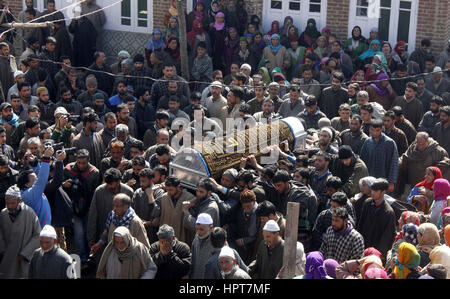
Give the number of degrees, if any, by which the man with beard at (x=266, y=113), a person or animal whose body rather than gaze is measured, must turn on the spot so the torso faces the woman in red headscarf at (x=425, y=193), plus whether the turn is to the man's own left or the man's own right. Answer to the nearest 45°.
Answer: approximately 45° to the man's own left

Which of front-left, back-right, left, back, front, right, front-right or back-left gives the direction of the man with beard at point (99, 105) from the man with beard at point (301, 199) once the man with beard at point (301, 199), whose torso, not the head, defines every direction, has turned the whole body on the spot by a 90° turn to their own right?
front

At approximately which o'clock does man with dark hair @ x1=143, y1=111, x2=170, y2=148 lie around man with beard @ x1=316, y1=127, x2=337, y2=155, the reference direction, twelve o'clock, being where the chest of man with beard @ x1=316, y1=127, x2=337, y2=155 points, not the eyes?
man with dark hair @ x1=143, y1=111, x2=170, y2=148 is roughly at 2 o'clock from man with beard @ x1=316, y1=127, x2=337, y2=155.

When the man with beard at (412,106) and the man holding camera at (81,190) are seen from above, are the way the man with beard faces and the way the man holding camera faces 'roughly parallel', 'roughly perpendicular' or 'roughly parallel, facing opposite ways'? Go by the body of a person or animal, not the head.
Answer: roughly parallel

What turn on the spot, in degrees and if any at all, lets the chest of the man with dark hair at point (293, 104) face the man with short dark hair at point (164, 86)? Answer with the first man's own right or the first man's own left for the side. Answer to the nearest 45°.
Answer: approximately 45° to the first man's own right

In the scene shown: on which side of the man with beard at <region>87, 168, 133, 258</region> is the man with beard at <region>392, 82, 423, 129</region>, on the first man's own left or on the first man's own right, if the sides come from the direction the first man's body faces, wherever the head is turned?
on the first man's own left
